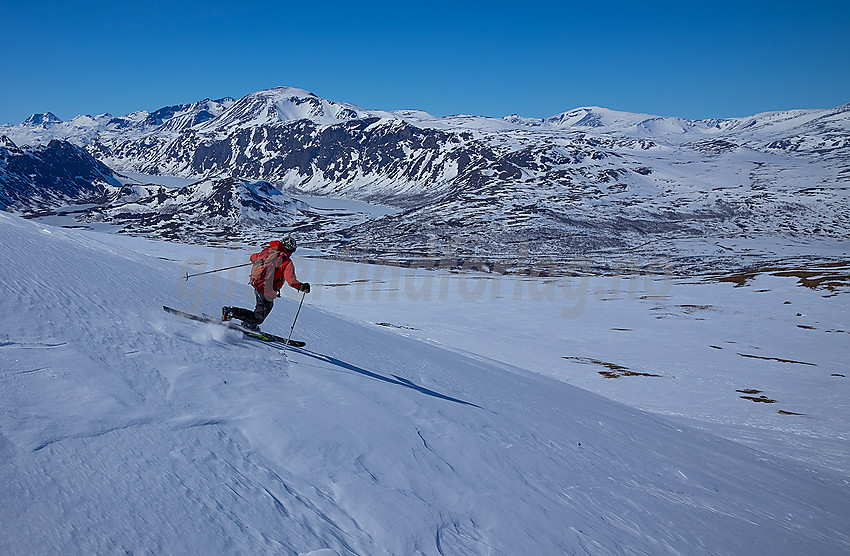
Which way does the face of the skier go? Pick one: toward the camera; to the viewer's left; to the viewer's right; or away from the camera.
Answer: to the viewer's right

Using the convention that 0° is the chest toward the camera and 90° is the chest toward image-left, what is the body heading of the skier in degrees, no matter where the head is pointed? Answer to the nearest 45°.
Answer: approximately 225°
